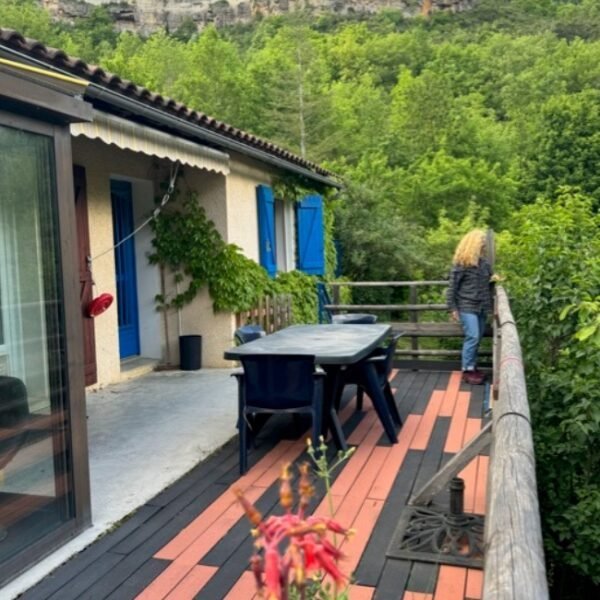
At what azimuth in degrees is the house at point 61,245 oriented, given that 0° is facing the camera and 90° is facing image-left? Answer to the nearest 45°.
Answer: approximately 315°

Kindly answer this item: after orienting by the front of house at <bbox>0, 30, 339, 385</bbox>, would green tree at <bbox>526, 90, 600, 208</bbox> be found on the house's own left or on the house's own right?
on the house's own left

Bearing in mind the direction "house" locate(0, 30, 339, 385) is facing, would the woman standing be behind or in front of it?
in front

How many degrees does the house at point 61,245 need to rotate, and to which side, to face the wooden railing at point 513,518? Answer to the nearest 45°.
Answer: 0° — it already faces it

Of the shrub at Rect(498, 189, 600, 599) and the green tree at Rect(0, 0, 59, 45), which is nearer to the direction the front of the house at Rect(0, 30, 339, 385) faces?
the shrub

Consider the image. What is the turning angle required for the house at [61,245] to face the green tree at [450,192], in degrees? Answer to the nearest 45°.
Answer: approximately 90° to its left

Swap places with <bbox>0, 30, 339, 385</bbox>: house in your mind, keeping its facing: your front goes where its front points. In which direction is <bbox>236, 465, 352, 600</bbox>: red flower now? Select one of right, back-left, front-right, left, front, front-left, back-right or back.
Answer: front-right

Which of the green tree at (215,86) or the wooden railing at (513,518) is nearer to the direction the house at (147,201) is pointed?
the wooden railing

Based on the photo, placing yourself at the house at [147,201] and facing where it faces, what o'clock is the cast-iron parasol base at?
The cast-iron parasol base is roughly at 1 o'clock from the house.

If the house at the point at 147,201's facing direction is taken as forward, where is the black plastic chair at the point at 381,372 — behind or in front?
in front

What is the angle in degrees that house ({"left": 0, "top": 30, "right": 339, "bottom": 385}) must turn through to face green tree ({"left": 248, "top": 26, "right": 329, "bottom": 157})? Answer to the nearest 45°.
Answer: approximately 135° to its left
